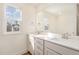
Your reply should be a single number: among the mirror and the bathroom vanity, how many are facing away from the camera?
0

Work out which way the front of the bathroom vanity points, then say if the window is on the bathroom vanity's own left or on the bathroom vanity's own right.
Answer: on the bathroom vanity's own right

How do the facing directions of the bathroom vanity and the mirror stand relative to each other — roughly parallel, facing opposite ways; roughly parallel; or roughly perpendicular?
roughly parallel

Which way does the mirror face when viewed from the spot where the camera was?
facing the viewer and to the left of the viewer
